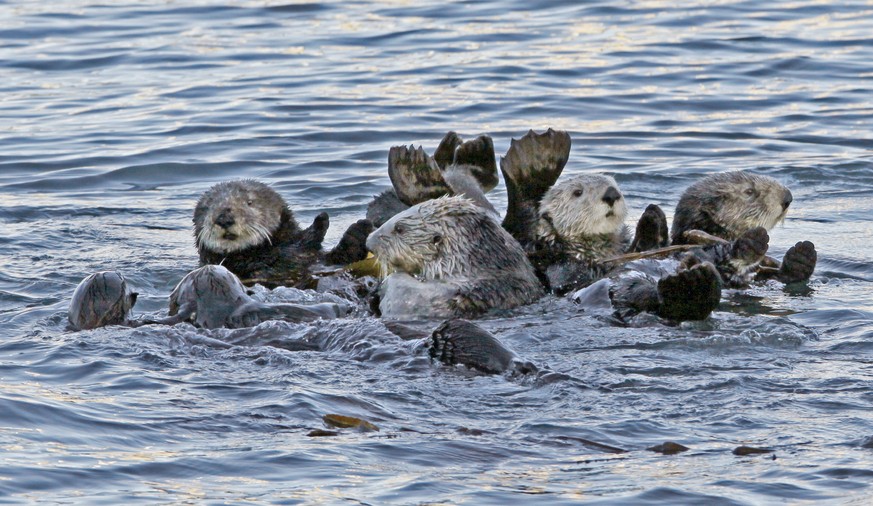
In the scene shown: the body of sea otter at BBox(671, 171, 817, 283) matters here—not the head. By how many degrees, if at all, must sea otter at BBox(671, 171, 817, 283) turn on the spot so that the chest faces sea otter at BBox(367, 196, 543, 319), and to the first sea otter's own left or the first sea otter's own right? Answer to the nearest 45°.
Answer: approximately 135° to the first sea otter's own right

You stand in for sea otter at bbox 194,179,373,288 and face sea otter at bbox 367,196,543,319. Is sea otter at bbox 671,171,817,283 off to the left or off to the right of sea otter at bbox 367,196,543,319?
left

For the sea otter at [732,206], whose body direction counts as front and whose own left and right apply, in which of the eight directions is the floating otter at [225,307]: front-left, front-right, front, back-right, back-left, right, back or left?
back-right

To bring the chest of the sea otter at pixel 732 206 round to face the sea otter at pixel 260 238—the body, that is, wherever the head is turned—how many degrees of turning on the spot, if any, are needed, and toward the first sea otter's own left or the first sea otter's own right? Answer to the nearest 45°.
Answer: approximately 180°

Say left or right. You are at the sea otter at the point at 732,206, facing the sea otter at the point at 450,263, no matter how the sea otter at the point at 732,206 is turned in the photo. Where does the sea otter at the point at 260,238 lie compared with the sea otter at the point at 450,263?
right

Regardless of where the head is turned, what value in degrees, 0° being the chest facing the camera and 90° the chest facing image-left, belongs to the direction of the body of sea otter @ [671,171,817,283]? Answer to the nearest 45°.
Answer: approximately 270°
